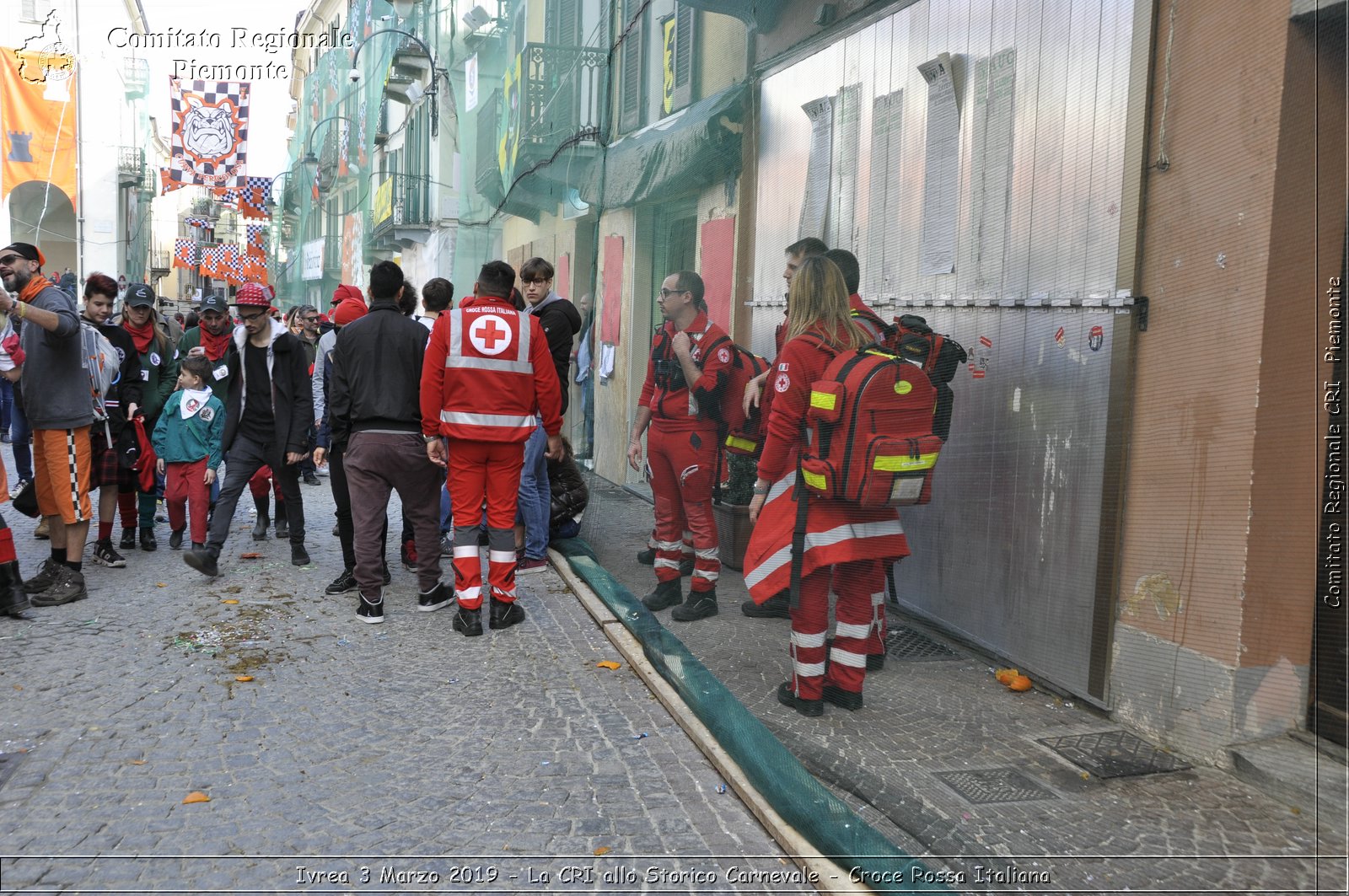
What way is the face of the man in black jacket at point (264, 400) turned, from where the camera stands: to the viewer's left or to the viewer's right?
to the viewer's left

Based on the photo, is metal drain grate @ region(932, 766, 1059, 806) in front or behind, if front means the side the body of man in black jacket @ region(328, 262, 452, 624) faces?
behind

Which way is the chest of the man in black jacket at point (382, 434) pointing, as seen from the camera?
away from the camera

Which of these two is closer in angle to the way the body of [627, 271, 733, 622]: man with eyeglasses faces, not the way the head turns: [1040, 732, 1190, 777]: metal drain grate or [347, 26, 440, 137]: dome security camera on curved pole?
the metal drain grate

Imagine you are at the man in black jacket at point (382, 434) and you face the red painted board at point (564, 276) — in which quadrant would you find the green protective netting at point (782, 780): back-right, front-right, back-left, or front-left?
back-right

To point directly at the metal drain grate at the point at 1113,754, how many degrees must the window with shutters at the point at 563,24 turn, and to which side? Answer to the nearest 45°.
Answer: approximately 45° to its left

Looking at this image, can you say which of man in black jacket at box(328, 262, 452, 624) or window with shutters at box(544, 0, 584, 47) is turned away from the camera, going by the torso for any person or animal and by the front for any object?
the man in black jacket

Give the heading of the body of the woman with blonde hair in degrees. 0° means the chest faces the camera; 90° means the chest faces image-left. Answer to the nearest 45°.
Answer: approximately 135°

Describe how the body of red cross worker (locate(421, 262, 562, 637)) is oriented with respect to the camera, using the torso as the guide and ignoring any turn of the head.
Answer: away from the camera
